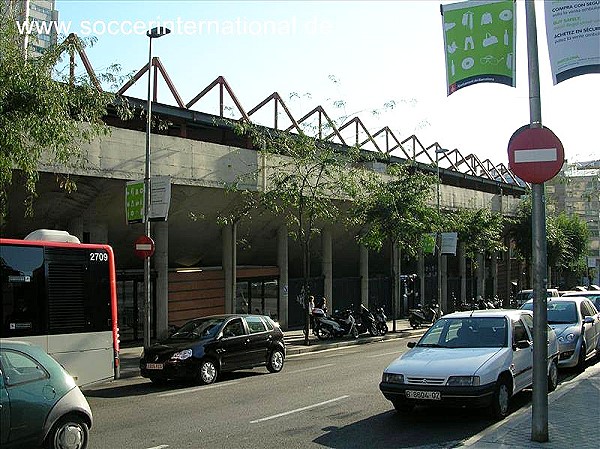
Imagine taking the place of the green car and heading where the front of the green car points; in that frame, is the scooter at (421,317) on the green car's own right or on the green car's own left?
on the green car's own right

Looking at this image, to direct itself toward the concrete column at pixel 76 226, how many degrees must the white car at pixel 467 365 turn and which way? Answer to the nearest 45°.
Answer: approximately 90° to its right

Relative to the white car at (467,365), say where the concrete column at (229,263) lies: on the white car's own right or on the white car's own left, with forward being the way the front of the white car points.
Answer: on the white car's own right

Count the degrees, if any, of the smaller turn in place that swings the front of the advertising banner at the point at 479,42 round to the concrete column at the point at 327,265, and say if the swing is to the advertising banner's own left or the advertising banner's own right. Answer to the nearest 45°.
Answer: approximately 180°

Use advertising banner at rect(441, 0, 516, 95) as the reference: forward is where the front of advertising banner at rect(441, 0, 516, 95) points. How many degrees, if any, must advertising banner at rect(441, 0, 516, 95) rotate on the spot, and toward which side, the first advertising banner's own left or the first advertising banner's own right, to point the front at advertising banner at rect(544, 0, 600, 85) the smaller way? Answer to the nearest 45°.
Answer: approximately 90° to the first advertising banner's own left

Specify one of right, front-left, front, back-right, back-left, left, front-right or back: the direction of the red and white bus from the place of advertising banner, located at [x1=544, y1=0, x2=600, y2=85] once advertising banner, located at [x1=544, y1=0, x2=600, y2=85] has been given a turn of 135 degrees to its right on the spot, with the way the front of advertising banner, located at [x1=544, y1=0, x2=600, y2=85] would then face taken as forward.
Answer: front-left

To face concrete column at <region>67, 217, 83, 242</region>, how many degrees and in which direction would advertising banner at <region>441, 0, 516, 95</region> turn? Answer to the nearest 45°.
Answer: approximately 135° to its right

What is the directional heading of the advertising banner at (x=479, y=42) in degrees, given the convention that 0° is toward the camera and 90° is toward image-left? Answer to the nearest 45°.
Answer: approximately 0°
